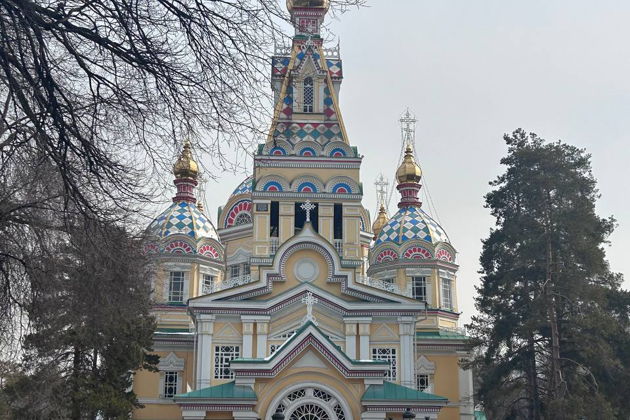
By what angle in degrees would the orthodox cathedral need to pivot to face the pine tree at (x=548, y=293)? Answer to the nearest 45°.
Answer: approximately 45° to its left

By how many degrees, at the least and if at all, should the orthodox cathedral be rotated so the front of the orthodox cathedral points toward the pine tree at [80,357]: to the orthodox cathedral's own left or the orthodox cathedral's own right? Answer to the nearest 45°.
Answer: approximately 45° to the orthodox cathedral's own right

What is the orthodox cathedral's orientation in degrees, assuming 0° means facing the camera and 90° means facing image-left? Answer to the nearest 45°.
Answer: approximately 0°
